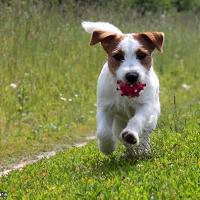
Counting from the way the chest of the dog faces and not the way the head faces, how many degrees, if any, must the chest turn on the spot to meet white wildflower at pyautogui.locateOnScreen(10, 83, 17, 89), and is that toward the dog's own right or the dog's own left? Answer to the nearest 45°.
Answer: approximately 135° to the dog's own right

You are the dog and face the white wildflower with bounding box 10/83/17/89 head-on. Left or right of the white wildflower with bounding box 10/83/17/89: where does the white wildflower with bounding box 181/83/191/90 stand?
right

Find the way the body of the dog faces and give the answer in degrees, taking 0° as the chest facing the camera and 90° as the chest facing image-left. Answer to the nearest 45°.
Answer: approximately 0°

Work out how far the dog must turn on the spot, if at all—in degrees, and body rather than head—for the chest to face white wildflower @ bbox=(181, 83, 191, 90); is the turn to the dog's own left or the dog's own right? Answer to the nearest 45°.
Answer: approximately 180°
